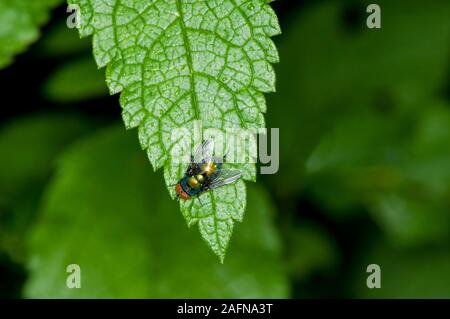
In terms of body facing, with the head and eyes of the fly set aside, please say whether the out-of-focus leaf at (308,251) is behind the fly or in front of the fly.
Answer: behind

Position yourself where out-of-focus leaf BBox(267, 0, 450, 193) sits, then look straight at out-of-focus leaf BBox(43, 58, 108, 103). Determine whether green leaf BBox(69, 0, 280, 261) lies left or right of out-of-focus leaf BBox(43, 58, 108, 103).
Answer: left

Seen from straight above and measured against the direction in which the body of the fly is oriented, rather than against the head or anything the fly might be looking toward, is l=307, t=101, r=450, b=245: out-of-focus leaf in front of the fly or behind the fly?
behind
